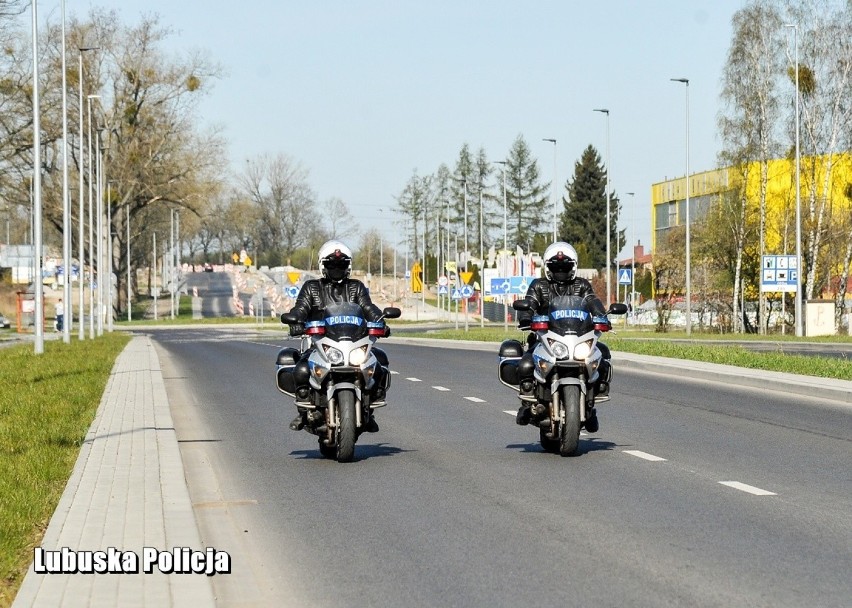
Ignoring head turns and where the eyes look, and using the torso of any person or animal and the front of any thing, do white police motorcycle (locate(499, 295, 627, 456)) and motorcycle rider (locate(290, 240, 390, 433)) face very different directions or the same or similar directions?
same or similar directions

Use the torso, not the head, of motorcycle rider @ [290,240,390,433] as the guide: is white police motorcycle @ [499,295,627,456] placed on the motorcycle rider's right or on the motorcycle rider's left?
on the motorcycle rider's left

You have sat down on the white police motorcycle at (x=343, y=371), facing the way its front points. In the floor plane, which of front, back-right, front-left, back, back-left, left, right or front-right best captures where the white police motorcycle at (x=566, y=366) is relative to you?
left

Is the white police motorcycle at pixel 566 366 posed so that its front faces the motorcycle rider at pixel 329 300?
no

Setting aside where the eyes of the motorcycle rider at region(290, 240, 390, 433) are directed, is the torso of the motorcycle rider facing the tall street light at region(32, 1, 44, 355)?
no

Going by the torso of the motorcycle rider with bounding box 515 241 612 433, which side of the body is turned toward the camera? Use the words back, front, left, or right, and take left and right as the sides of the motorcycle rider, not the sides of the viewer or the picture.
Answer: front

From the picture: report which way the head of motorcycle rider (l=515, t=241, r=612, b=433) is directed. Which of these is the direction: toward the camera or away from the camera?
toward the camera

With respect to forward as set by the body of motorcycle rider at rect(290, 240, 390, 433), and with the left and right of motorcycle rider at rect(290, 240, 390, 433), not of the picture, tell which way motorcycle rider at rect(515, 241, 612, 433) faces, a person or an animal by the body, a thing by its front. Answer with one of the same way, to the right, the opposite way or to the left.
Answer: the same way

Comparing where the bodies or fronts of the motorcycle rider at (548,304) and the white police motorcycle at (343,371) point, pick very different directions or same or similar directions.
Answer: same or similar directions

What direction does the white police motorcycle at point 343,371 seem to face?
toward the camera

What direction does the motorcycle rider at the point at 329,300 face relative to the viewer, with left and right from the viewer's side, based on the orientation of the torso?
facing the viewer

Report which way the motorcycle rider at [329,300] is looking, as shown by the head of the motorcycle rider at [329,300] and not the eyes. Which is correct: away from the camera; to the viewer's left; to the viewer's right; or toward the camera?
toward the camera

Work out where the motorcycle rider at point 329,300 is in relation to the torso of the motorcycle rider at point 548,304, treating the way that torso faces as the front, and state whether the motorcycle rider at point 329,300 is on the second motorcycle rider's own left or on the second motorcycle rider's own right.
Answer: on the second motorcycle rider's own right
